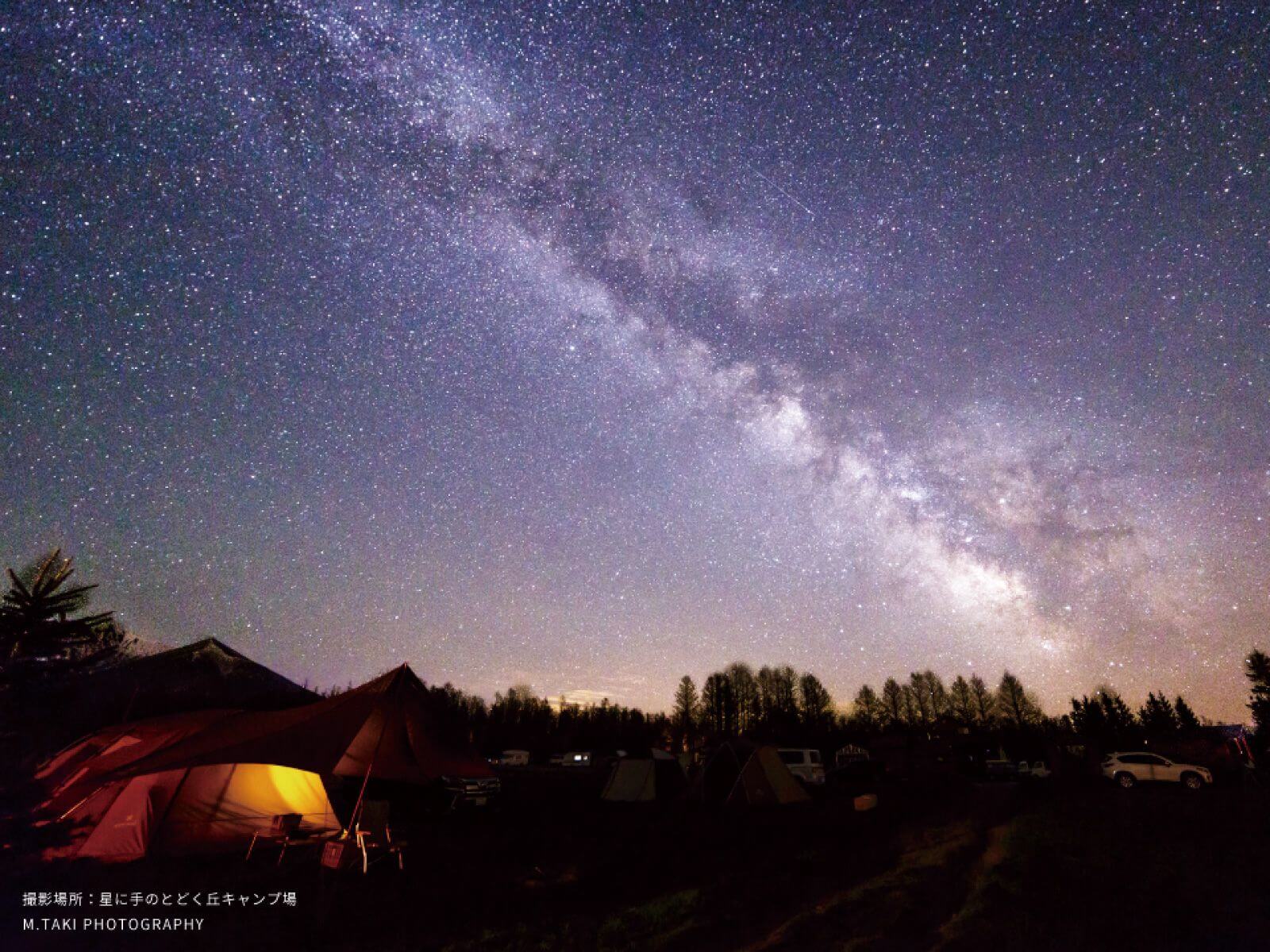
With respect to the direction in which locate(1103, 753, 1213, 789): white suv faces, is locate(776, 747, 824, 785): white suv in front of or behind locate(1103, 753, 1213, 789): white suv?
behind

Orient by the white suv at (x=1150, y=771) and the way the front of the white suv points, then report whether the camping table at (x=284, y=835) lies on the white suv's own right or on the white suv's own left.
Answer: on the white suv's own right

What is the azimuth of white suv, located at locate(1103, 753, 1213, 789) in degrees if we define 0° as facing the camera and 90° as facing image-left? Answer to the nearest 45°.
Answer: approximately 270°

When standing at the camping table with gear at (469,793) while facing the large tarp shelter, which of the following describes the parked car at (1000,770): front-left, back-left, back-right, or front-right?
back-left

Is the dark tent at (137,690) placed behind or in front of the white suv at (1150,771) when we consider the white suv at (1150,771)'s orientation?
behind

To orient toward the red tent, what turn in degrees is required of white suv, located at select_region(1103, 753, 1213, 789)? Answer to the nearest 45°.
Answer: approximately 135° to its right

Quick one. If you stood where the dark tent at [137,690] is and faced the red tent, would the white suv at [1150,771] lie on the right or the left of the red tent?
left
